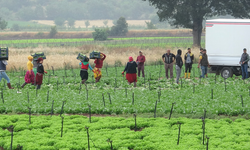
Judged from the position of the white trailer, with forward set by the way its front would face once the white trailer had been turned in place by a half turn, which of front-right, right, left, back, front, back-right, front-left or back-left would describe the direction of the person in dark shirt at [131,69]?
front-left

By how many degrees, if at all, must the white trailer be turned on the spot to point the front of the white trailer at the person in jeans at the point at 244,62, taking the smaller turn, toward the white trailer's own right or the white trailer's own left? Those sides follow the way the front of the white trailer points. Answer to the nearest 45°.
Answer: approximately 45° to the white trailer's own right

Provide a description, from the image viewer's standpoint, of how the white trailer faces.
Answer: facing to the right of the viewer

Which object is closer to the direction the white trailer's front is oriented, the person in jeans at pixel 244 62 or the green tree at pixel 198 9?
the person in jeans

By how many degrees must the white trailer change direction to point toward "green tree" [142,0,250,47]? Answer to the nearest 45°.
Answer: approximately 90° to its left

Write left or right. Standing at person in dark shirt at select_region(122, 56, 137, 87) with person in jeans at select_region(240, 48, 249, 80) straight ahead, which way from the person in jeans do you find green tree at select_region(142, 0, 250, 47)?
left

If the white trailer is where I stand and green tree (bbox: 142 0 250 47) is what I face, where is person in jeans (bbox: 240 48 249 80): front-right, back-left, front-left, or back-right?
back-right
